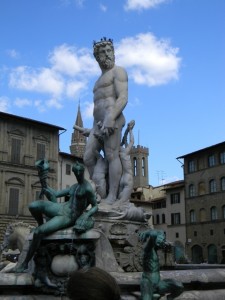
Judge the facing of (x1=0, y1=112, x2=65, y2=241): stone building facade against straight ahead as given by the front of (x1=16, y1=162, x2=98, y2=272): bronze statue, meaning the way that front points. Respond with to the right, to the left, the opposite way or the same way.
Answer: to the left

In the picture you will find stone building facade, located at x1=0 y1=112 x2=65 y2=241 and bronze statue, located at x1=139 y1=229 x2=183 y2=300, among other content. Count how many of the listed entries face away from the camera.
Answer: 0

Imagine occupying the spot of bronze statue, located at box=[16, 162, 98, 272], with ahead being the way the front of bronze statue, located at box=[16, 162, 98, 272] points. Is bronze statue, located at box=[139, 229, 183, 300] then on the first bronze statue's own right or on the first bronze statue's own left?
on the first bronze statue's own left

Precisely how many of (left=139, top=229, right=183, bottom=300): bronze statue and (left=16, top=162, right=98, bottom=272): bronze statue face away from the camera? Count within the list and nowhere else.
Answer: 0

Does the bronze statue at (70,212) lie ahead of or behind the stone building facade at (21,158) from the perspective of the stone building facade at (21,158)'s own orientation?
ahead

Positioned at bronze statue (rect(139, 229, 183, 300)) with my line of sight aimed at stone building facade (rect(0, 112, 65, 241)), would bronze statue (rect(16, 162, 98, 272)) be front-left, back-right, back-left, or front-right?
front-left

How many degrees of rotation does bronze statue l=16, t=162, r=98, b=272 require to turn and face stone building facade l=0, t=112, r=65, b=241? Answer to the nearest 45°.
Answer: approximately 135° to its right

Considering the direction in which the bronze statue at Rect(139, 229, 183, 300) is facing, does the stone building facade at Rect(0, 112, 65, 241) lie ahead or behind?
behind

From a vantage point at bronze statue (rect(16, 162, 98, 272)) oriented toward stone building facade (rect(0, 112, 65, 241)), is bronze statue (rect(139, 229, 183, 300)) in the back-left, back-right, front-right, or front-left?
back-right

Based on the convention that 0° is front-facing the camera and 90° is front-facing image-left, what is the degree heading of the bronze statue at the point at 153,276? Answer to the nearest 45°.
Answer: approximately 315°

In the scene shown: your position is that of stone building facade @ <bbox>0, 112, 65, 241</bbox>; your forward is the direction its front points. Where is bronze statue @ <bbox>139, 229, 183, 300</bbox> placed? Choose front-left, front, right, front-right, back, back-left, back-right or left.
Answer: front-right

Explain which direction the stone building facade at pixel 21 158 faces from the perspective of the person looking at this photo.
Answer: facing the viewer and to the right of the viewer

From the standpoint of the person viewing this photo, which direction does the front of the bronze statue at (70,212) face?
facing the viewer and to the left of the viewer
